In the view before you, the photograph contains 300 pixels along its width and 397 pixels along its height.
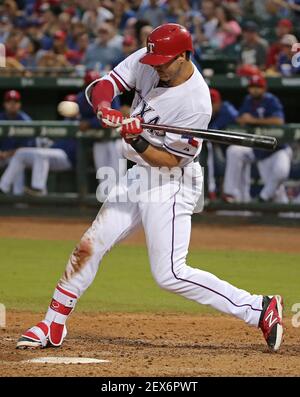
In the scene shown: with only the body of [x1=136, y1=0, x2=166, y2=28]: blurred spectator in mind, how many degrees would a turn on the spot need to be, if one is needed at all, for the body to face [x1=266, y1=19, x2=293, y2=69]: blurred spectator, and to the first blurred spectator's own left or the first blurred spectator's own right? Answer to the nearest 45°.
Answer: approximately 45° to the first blurred spectator's own left

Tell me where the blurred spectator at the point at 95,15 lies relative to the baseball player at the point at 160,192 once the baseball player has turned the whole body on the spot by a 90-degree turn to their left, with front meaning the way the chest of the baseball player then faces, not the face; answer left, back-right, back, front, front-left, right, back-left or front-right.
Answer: back-left

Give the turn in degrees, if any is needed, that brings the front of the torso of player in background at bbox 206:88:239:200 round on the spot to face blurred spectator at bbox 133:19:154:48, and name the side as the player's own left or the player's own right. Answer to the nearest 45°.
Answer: approximately 135° to the player's own right

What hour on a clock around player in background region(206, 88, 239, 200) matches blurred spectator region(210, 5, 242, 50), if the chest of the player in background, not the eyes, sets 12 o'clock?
The blurred spectator is roughly at 6 o'clock from the player in background.

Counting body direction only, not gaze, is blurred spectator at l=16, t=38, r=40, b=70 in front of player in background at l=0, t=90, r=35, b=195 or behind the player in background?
behind

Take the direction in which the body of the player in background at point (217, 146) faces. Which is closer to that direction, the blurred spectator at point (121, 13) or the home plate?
the home plate

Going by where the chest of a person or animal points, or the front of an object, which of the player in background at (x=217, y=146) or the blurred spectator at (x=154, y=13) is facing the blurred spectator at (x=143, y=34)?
the blurred spectator at (x=154, y=13)

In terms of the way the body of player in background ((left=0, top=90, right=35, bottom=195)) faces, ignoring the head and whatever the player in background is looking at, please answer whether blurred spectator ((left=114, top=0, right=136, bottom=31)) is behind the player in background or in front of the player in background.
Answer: behind

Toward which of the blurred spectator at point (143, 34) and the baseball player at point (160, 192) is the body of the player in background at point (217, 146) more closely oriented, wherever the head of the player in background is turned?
the baseball player

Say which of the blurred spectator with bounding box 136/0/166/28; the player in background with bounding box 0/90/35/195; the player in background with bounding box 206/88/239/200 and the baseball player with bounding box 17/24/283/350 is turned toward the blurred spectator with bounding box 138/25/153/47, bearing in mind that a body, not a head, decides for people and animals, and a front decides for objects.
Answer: the blurred spectator with bounding box 136/0/166/28

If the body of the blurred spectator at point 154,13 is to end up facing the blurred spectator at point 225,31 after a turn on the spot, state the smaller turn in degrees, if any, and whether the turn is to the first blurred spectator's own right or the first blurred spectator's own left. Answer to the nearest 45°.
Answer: approximately 45° to the first blurred spectator's own left

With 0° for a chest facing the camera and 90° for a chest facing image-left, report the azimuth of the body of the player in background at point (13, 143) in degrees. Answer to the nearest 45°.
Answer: approximately 0°
